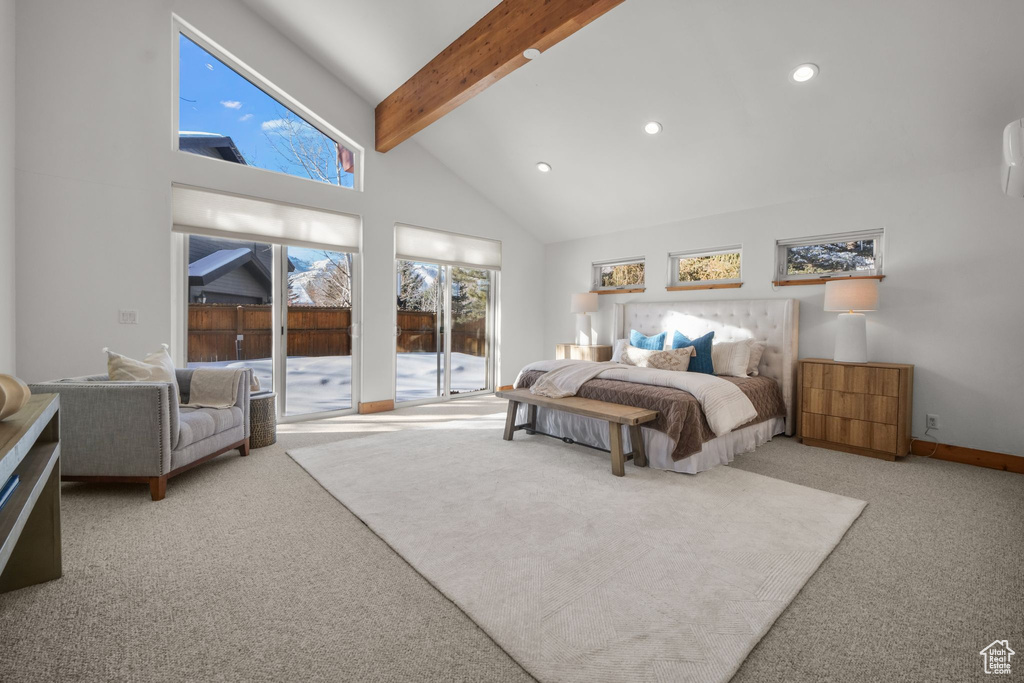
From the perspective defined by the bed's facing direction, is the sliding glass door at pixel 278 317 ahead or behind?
ahead

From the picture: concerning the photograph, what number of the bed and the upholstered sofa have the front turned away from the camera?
0

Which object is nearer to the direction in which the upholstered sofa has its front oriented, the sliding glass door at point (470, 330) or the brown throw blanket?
the brown throw blanket

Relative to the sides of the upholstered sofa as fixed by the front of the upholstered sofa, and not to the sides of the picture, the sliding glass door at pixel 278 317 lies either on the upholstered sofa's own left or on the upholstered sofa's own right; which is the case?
on the upholstered sofa's own left

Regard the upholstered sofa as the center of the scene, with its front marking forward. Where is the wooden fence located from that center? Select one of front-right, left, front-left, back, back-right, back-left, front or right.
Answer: left

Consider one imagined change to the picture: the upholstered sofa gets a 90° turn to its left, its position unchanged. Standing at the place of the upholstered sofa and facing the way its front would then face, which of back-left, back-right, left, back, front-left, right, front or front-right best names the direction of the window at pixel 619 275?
front-right

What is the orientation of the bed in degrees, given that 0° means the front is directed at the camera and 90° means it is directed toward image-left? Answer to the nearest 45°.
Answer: approximately 45°

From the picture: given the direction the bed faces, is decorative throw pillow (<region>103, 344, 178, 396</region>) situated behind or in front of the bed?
in front

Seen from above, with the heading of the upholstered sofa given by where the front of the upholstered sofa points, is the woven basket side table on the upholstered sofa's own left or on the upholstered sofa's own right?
on the upholstered sofa's own left

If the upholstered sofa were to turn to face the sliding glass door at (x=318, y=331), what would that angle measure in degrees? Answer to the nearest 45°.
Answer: approximately 90° to its left
